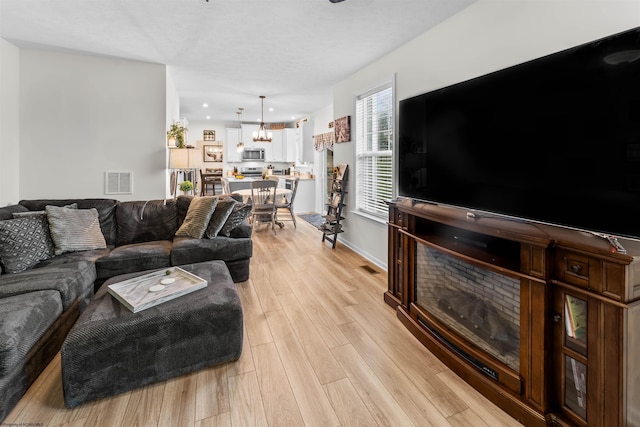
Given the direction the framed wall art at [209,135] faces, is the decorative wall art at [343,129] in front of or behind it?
in front

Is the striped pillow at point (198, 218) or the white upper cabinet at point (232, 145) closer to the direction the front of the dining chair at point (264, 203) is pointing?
the white upper cabinet

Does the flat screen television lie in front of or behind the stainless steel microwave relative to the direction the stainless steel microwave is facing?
in front

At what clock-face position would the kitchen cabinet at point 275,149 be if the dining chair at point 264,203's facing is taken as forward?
The kitchen cabinet is roughly at 12 o'clock from the dining chair.

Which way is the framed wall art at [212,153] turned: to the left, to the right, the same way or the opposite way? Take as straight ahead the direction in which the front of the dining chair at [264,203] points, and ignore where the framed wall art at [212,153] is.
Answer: the opposite way

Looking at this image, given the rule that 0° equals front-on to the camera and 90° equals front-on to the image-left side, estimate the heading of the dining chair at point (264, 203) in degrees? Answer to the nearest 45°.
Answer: approximately 180°

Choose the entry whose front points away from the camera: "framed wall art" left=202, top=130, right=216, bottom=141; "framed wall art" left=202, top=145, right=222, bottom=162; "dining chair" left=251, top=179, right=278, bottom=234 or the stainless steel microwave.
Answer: the dining chair

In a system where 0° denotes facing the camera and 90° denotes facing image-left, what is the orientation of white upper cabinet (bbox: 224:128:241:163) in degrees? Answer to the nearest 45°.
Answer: approximately 0°

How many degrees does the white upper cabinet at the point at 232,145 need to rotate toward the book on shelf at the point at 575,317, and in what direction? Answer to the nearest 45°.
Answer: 0° — it already faces it

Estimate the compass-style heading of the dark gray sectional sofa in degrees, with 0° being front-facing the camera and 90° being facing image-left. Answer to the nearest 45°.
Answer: approximately 315°

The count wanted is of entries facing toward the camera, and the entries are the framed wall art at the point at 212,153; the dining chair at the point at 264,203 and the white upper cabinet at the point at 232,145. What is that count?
2
